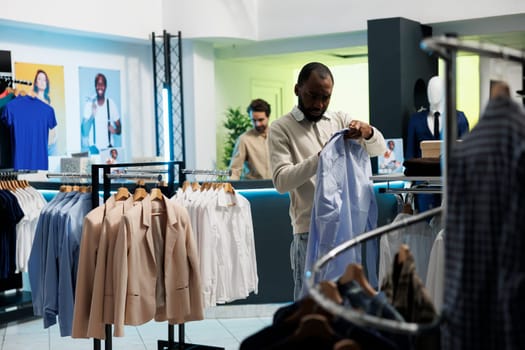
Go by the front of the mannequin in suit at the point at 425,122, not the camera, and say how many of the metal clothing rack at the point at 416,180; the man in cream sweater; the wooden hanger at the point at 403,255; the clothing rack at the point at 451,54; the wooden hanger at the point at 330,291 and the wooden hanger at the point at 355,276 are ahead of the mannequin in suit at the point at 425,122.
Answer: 6

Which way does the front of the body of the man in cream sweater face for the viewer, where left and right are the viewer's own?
facing the viewer and to the right of the viewer

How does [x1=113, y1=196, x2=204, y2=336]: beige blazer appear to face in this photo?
toward the camera

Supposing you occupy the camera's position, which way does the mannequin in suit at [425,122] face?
facing the viewer

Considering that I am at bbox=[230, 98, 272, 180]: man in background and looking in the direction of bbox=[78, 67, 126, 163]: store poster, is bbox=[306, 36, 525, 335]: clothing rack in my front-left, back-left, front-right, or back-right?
back-left

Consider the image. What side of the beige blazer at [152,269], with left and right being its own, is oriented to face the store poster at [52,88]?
back

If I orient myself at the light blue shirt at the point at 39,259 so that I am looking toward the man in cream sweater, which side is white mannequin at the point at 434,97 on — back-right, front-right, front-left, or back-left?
front-left

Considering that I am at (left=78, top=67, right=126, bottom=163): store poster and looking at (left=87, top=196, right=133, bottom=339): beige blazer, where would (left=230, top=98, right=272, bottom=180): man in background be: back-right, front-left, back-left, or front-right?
front-left

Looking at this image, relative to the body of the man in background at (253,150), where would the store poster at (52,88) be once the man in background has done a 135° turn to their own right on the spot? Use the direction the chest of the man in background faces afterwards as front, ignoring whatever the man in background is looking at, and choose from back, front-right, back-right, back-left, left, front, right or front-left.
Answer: front

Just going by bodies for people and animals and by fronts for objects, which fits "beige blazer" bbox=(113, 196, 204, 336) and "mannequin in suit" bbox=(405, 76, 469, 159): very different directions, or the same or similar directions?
same or similar directions

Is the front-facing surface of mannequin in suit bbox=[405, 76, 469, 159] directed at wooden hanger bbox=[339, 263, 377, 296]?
yes

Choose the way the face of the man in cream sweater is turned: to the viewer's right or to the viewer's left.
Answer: to the viewer's right

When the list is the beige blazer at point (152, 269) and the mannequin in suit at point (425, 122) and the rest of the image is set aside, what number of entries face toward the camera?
2

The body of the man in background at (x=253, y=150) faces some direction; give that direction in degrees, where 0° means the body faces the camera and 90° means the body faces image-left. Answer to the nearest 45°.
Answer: approximately 315°
